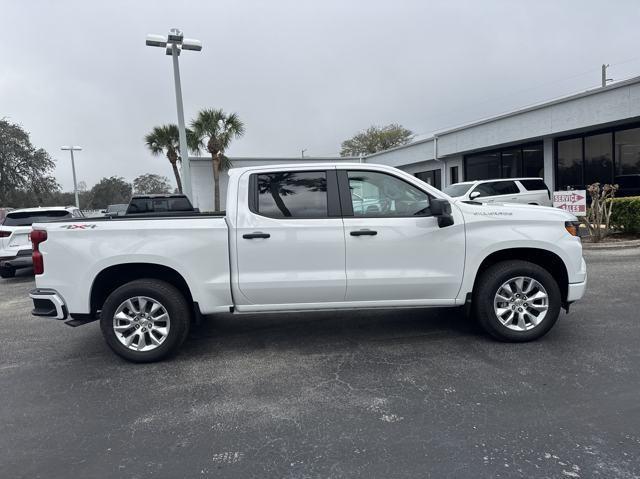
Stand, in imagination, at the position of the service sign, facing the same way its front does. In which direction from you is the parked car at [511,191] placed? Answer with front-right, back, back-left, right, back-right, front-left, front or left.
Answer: back-right

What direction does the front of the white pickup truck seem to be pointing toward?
to the viewer's right

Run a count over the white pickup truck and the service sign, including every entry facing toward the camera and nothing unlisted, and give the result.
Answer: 1

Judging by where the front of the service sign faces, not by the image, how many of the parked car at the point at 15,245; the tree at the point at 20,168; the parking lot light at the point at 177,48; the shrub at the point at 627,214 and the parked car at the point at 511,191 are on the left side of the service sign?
1

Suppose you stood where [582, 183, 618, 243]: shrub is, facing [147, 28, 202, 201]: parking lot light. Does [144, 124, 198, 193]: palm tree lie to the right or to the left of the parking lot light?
right

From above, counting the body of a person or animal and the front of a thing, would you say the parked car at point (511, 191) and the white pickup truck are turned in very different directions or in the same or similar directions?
very different directions

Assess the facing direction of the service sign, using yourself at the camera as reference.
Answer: facing the viewer

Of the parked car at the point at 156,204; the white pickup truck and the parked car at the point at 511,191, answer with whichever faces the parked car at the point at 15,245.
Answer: the parked car at the point at 511,191

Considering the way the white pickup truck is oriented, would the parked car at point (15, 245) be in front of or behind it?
behind

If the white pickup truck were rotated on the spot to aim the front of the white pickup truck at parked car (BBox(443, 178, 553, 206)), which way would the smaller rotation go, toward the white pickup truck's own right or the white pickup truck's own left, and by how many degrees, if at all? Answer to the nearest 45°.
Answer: approximately 45° to the white pickup truck's own left
